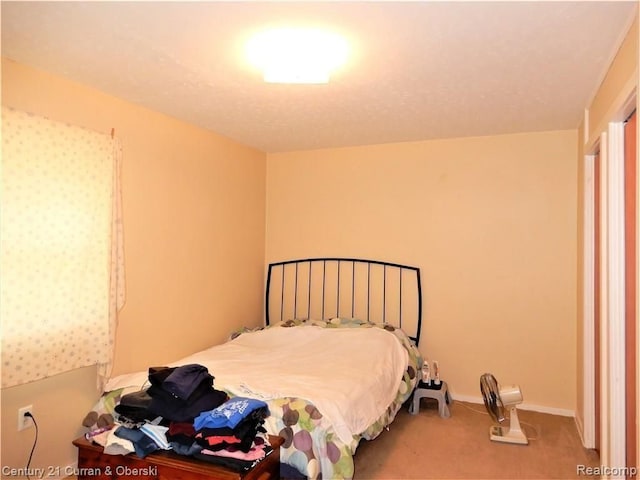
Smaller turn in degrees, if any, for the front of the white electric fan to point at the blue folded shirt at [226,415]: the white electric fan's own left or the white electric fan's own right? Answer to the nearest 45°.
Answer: approximately 45° to the white electric fan's own left

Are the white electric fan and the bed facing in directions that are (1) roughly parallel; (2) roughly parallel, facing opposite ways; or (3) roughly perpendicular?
roughly perpendicular

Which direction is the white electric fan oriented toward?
to the viewer's left

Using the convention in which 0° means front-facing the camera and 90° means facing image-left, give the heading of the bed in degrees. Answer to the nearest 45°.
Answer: approximately 45°
